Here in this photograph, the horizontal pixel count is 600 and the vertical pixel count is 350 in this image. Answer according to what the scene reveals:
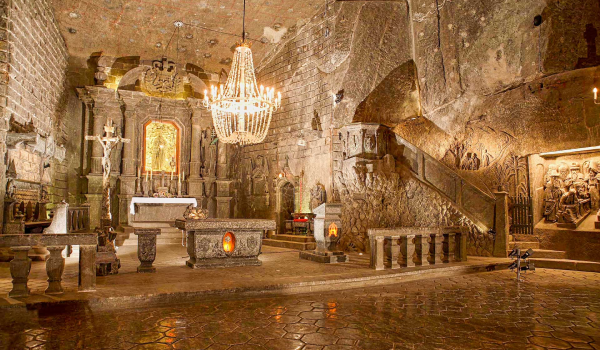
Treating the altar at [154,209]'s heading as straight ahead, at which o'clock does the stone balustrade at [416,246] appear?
The stone balustrade is roughly at 11 o'clock from the altar.

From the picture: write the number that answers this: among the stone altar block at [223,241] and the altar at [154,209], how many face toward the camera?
2

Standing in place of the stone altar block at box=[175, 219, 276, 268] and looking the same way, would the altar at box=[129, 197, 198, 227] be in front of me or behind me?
behind

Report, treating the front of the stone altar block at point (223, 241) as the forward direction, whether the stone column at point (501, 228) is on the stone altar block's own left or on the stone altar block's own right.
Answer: on the stone altar block's own left

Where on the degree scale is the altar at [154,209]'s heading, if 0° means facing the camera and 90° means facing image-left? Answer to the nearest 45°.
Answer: approximately 0°

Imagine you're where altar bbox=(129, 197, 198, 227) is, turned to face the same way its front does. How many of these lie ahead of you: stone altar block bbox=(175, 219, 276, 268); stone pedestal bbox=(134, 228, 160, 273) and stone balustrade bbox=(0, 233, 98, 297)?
3

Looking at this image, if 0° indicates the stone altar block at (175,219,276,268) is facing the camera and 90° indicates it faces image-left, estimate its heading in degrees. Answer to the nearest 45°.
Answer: approximately 0°

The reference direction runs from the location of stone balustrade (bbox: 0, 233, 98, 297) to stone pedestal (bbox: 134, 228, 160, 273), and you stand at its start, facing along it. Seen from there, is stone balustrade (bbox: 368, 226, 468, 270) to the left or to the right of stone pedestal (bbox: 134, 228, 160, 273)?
right

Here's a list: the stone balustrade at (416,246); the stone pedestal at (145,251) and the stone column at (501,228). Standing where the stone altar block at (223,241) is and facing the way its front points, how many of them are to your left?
2

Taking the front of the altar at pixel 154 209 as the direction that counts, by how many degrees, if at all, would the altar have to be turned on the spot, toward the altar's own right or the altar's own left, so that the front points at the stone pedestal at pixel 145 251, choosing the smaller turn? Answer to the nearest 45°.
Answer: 0° — it already faces it

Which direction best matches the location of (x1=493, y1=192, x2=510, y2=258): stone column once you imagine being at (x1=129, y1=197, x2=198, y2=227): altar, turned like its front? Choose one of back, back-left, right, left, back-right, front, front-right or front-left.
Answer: front-left

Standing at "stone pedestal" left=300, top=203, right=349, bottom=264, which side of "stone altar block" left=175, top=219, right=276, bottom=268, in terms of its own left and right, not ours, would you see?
left
